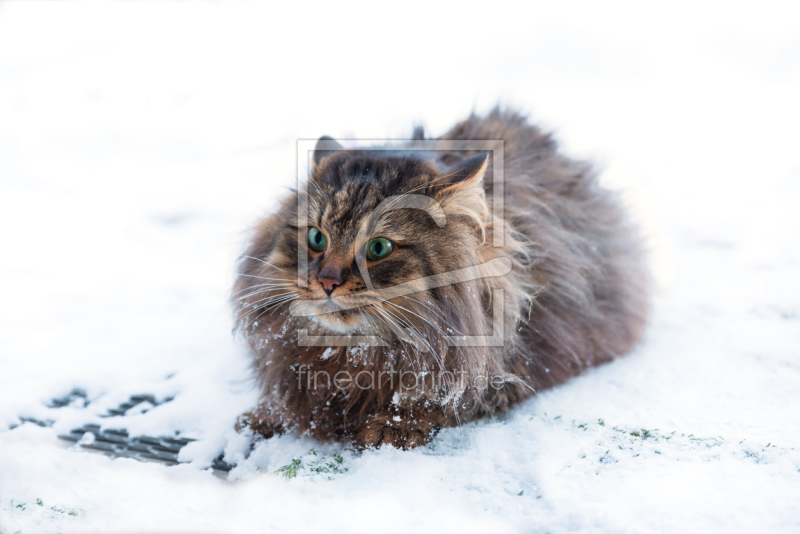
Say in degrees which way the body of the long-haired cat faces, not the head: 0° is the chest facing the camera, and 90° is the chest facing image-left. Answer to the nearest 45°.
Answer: approximately 45°

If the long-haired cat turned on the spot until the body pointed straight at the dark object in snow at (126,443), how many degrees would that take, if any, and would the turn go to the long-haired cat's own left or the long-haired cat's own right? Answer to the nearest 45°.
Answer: approximately 45° to the long-haired cat's own right
